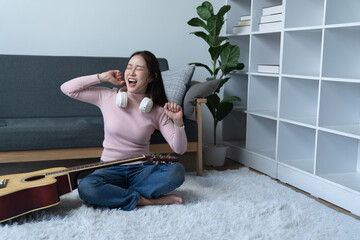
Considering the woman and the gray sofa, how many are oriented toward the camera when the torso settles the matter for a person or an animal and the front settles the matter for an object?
2

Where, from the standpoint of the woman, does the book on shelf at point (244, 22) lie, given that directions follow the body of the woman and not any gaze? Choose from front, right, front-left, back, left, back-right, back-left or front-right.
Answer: back-left

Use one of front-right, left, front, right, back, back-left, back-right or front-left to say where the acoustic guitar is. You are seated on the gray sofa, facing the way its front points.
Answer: front

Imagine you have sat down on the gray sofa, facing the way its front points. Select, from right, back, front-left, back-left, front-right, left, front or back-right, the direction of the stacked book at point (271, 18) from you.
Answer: left

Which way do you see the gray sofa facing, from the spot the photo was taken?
facing the viewer

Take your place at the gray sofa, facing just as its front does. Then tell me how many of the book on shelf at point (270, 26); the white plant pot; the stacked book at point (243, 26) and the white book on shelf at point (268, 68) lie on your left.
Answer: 4

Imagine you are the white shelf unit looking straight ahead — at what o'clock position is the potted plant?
The potted plant is roughly at 2 o'clock from the white shelf unit.

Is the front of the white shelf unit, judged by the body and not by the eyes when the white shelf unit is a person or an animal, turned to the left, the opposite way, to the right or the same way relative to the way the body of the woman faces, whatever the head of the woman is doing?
to the right

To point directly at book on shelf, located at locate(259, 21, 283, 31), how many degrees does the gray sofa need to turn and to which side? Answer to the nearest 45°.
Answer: approximately 90° to its left

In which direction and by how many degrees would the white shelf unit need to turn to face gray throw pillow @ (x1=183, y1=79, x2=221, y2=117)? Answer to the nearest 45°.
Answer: approximately 45° to its right

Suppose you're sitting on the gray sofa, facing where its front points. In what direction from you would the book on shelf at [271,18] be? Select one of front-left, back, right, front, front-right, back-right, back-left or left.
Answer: left

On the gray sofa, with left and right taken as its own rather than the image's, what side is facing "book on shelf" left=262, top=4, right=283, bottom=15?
left

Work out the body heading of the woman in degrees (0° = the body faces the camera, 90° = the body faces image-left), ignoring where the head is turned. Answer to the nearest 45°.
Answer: approximately 0°

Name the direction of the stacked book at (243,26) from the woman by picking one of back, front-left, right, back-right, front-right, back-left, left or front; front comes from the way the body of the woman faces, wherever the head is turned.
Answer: back-left
